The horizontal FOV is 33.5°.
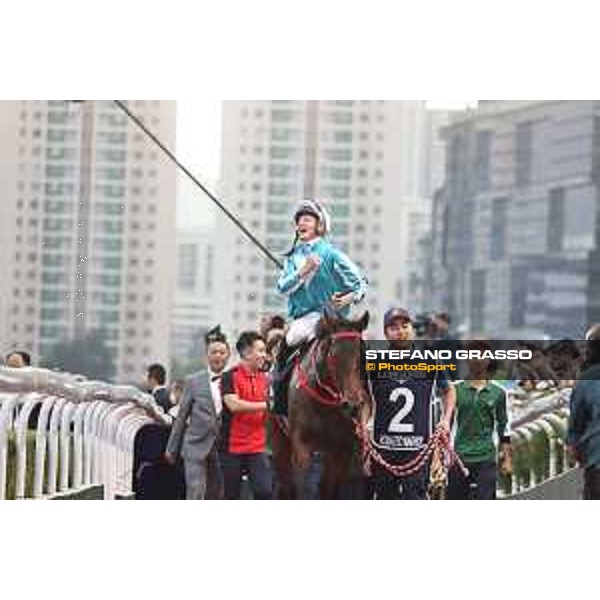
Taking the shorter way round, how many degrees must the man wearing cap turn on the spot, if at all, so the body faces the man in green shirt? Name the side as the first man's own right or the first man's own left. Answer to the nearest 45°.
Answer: approximately 90° to the first man's own left

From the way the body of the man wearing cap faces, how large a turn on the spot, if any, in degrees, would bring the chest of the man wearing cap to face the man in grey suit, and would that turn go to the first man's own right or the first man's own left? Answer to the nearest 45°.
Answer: approximately 90° to the first man's own right

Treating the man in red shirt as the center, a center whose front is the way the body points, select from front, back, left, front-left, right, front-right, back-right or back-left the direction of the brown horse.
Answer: front-left

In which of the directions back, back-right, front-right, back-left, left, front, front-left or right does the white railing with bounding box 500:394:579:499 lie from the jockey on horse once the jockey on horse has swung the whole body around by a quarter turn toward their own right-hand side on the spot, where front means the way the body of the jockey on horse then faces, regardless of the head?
back-right

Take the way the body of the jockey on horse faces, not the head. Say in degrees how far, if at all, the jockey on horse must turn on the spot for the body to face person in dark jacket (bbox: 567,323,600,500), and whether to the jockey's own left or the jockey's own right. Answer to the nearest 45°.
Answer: approximately 135° to the jockey's own left

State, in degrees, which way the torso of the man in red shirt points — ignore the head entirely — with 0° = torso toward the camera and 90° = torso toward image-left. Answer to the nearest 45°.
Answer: approximately 315°

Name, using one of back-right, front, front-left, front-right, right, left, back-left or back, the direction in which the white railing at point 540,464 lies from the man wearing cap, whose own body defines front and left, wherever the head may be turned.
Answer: left

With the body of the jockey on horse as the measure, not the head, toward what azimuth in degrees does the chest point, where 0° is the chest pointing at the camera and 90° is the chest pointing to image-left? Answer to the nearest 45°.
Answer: approximately 45°

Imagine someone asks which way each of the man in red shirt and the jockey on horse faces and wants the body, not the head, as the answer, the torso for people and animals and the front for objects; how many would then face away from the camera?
0
